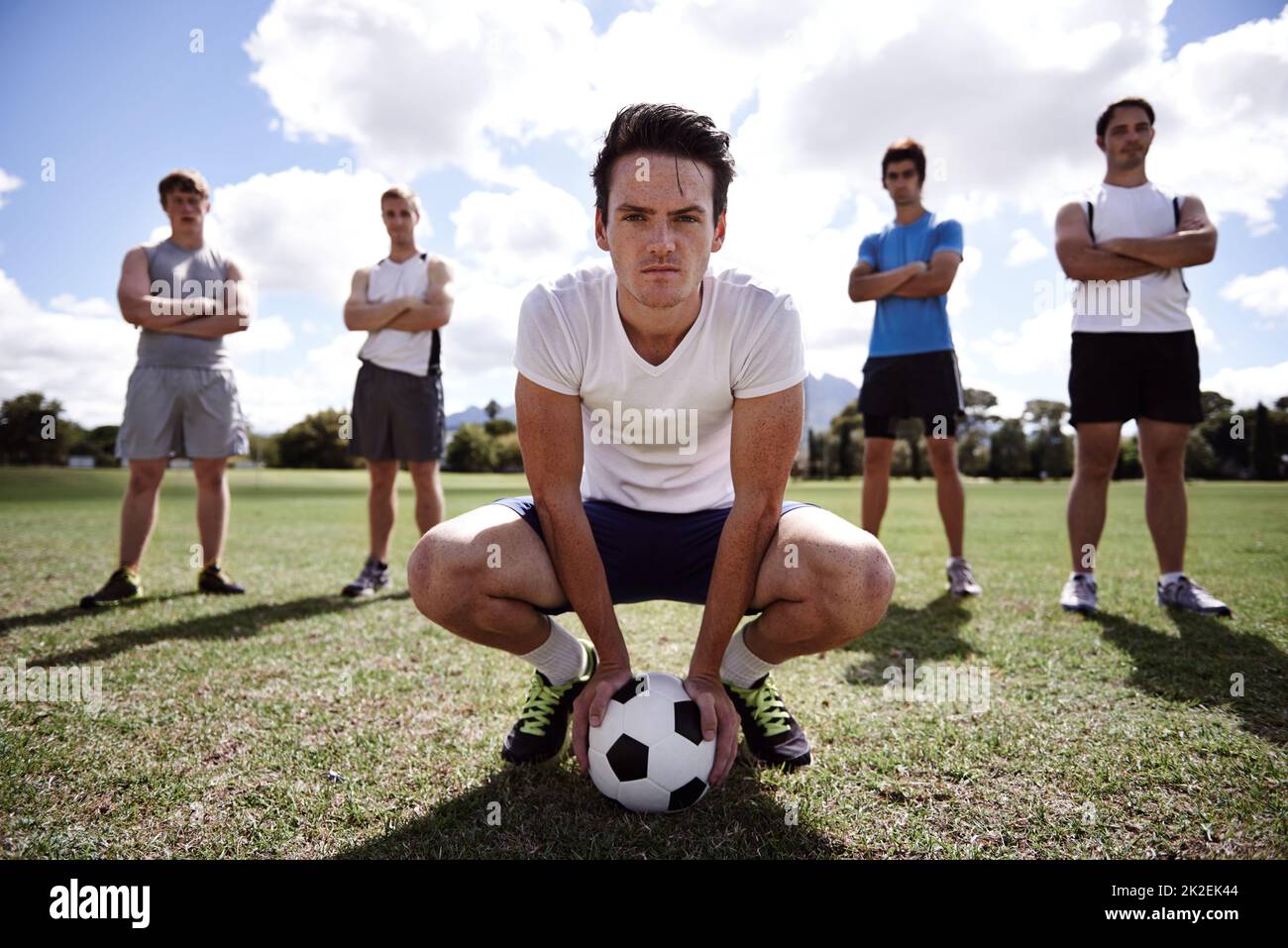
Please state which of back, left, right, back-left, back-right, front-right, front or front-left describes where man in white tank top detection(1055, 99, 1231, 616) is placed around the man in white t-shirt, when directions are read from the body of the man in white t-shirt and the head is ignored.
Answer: back-left

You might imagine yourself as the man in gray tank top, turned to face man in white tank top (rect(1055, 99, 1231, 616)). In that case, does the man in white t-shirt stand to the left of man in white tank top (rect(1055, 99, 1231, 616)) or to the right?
right

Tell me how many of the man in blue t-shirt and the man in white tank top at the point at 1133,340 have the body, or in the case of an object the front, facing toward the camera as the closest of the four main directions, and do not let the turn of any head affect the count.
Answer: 2

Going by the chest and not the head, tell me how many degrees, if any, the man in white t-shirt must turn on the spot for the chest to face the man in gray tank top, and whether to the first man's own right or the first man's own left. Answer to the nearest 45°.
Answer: approximately 135° to the first man's own right

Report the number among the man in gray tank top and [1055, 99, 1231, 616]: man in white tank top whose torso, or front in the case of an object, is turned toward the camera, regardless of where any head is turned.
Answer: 2

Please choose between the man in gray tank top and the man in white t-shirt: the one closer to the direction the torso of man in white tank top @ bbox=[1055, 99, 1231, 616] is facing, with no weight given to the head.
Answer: the man in white t-shirt

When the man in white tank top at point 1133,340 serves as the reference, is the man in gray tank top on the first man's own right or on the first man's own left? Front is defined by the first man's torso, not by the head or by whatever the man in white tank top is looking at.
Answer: on the first man's own right

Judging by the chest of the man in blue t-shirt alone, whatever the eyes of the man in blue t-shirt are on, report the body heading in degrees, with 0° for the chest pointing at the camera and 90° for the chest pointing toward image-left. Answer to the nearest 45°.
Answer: approximately 0°
